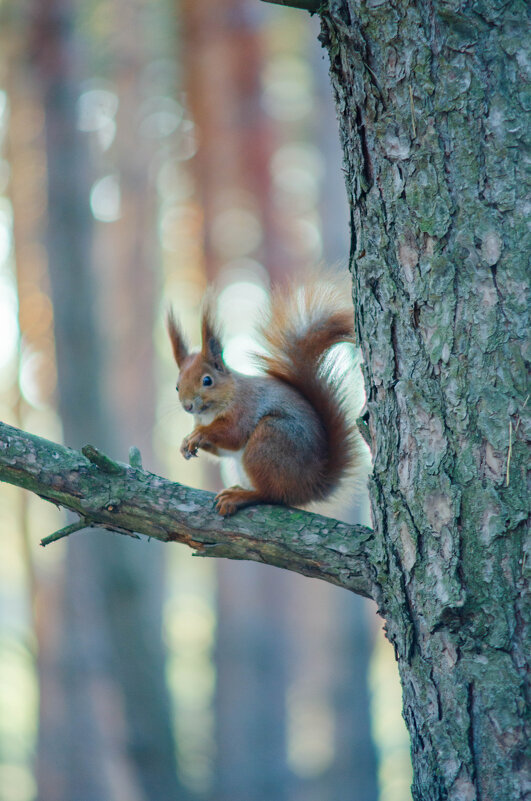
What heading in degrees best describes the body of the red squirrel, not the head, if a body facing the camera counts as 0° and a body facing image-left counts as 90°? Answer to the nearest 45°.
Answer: approximately 90°

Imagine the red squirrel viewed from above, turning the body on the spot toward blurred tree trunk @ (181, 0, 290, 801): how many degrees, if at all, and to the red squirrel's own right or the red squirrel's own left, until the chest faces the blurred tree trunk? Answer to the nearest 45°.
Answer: approximately 90° to the red squirrel's own right

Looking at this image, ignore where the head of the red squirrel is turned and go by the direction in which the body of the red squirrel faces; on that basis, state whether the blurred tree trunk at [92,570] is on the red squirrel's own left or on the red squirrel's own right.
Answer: on the red squirrel's own right

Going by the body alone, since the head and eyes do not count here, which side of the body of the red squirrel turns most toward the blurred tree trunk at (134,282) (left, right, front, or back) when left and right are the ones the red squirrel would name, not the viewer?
right
